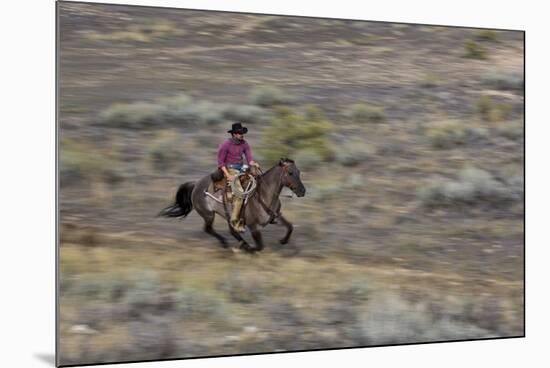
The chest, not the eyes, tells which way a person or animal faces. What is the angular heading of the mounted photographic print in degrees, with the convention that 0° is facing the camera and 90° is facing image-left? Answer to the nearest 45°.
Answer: approximately 315°
